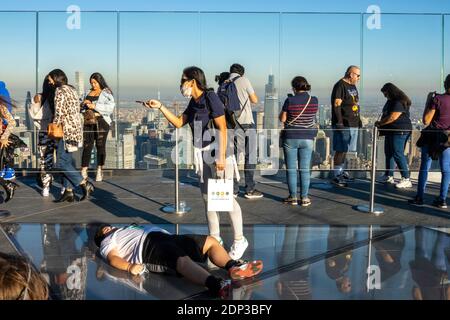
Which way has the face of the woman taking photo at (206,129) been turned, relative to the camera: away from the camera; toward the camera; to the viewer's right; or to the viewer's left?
to the viewer's left

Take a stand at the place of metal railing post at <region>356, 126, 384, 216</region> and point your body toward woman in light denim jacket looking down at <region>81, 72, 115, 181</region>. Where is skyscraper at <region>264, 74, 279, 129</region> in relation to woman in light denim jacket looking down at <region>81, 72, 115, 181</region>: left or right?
right

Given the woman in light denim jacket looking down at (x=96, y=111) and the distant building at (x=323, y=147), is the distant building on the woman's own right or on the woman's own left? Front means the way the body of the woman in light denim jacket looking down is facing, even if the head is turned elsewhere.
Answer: on the woman's own left

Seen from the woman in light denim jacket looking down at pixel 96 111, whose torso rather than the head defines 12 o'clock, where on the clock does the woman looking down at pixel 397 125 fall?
the woman looking down at pixel 397 125 is roughly at 8 o'clock from the woman in light denim jacket looking down at pixel 96 111.

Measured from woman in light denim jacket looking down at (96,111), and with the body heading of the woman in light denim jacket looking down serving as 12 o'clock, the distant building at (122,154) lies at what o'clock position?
The distant building is roughly at 5 o'clock from the woman in light denim jacket looking down.

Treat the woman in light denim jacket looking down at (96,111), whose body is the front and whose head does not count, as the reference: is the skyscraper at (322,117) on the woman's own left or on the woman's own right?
on the woman's own left

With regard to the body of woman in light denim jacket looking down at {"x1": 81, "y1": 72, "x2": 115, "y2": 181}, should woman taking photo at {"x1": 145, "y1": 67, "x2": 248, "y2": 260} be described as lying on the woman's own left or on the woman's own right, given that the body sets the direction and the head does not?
on the woman's own left

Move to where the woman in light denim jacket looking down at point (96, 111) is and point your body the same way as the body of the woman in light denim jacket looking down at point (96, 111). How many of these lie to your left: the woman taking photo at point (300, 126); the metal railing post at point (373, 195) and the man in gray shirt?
3

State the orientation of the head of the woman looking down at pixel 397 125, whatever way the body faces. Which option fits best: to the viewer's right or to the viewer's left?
to the viewer's left

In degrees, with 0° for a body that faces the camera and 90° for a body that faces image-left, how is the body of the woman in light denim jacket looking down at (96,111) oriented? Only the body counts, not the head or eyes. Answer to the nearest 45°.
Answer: approximately 45°

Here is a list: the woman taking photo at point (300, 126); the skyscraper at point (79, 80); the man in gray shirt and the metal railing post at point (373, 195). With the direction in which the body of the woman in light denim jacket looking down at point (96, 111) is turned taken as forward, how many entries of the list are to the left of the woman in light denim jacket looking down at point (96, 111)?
3

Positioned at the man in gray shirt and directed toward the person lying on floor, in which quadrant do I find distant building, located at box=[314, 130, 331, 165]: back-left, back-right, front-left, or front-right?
back-left

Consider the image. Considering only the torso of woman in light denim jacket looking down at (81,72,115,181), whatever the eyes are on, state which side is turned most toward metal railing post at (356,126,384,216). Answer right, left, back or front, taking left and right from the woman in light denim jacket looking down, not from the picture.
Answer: left
